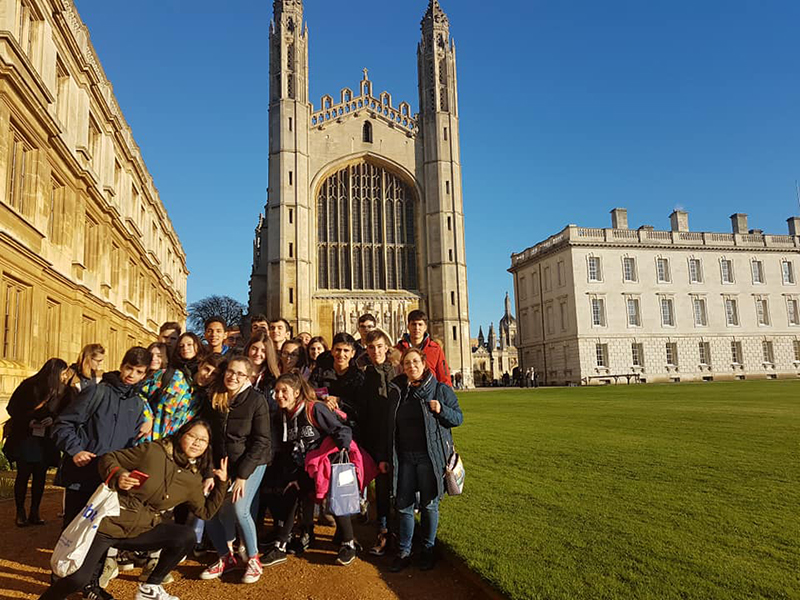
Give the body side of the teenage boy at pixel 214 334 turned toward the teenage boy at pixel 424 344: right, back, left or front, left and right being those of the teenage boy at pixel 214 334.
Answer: left

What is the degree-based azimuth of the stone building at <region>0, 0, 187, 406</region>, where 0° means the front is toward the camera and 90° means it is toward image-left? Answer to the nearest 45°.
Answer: approximately 270°

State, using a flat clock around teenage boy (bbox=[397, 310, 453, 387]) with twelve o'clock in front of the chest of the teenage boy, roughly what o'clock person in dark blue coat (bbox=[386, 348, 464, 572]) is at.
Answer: The person in dark blue coat is roughly at 12 o'clock from the teenage boy.

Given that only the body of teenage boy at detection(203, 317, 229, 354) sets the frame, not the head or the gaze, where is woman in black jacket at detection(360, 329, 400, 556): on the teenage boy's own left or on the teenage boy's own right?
on the teenage boy's own left

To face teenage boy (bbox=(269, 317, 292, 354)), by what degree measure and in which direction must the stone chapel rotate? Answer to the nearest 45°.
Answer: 0° — it already faces them

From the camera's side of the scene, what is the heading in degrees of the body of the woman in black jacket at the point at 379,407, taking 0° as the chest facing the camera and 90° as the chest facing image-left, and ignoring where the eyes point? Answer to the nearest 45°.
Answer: approximately 0°

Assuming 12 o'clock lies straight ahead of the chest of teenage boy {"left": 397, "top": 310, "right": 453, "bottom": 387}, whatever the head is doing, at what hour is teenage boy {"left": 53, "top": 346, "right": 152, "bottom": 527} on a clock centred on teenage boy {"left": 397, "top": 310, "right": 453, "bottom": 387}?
teenage boy {"left": 53, "top": 346, "right": 152, "bottom": 527} is roughly at 2 o'clock from teenage boy {"left": 397, "top": 310, "right": 453, "bottom": 387}.
